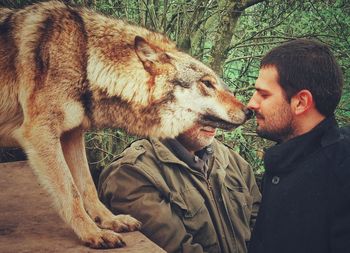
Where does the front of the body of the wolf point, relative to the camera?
to the viewer's right

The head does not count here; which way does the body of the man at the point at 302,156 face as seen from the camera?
to the viewer's left

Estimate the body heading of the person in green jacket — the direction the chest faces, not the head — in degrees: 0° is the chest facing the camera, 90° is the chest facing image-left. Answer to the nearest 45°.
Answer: approximately 315°

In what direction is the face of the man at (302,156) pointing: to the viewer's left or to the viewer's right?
to the viewer's left

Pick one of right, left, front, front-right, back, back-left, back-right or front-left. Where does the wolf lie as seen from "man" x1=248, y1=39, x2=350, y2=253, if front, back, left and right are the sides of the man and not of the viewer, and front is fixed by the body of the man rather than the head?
front

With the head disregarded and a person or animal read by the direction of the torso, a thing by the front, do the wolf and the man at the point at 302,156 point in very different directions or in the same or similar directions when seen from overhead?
very different directions

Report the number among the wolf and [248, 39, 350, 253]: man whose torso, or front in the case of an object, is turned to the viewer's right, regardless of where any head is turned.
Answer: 1

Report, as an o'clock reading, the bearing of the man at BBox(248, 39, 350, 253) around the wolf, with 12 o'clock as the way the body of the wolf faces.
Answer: The man is roughly at 1 o'clock from the wolf.
